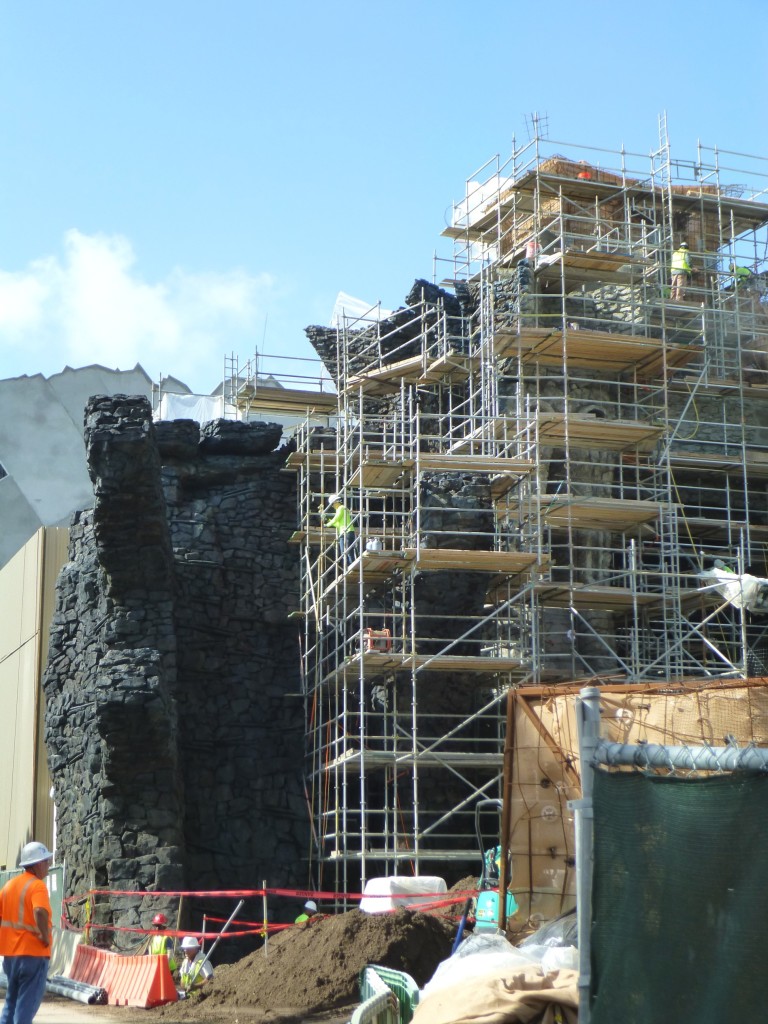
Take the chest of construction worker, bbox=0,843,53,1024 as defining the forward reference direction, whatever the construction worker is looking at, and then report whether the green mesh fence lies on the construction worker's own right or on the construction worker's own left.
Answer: on the construction worker's own right

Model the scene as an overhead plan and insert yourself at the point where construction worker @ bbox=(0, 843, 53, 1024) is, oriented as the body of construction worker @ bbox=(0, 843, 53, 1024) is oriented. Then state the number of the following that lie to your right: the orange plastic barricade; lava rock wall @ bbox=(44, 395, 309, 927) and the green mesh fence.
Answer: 1

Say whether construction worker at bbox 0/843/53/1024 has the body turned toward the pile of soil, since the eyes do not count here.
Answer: yes

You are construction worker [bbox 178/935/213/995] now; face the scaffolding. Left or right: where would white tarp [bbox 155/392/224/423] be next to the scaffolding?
left

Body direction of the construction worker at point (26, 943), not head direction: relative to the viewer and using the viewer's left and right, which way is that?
facing away from the viewer and to the right of the viewer

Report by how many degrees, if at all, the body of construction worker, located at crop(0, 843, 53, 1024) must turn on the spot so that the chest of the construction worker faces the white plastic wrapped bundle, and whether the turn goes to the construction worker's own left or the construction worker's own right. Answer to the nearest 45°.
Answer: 0° — they already face it

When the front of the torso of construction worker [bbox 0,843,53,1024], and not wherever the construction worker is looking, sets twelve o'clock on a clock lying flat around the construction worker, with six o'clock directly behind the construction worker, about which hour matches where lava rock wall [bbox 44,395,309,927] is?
The lava rock wall is roughly at 11 o'clock from the construction worker.

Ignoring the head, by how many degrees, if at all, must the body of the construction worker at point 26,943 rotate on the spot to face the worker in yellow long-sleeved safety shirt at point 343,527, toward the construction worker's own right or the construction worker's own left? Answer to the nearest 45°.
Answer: approximately 45° to the construction worker's own left

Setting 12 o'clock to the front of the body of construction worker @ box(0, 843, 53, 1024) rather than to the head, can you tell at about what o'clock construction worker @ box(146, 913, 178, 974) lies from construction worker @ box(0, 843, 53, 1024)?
construction worker @ box(146, 913, 178, 974) is roughly at 11 o'clock from construction worker @ box(0, 843, 53, 1024).

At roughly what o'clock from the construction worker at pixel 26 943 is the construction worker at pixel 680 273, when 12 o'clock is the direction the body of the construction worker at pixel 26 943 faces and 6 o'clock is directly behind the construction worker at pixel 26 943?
the construction worker at pixel 680 273 is roughly at 12 o'clock from the construction worker at pixel 26 943.

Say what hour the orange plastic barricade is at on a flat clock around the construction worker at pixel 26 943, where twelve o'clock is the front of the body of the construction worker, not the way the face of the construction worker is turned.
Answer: The orange plastic barricade is roughly at 11 o'clock from the construction worker.

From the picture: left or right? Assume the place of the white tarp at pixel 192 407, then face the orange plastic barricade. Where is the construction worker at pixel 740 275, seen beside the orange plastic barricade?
left

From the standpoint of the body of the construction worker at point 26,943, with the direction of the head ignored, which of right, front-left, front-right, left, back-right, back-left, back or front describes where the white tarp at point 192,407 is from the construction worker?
front-left
